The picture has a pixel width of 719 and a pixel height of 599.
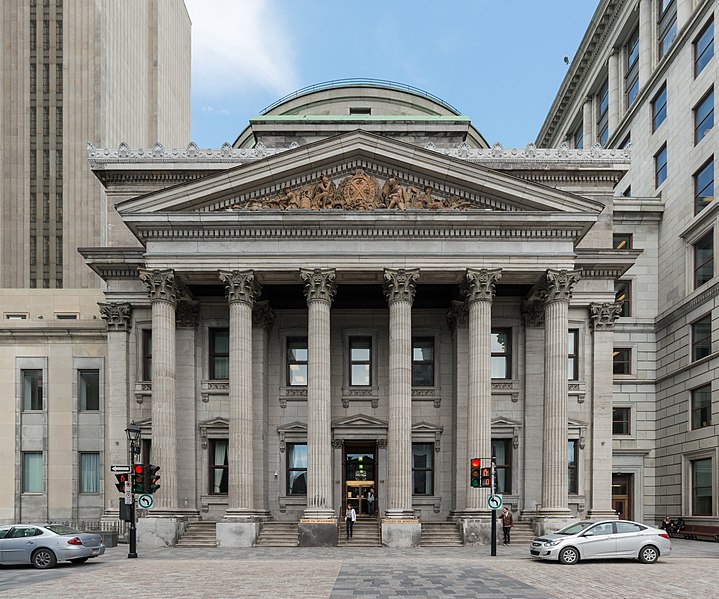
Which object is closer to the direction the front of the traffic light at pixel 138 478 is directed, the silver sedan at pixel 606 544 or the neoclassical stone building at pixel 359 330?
the silver sedan

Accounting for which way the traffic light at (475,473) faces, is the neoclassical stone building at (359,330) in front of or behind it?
behind

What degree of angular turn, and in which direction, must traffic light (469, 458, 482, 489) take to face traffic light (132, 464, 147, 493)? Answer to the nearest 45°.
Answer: approximately 90° to its right

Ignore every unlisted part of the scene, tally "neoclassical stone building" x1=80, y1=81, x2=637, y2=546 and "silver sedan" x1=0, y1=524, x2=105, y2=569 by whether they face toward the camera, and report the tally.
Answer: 1

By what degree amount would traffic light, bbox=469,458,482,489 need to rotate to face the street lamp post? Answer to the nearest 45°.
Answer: approximately 90° to its right

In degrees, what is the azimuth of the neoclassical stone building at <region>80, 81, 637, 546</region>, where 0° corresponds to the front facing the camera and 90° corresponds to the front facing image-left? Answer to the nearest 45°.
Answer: approximately 0°

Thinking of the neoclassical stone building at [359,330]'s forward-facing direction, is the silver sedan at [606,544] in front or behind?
in front

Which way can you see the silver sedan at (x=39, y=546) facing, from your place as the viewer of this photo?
facing away from the viewer and to the left of the viewer
